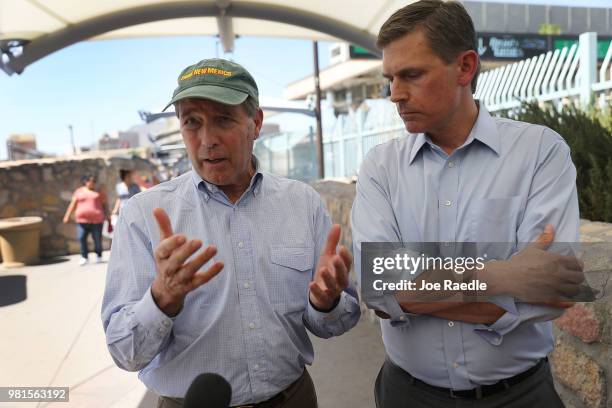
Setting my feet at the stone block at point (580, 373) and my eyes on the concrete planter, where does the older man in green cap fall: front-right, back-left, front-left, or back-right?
front-left

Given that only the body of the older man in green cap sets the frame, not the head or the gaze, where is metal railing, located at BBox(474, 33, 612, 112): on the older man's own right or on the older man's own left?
on the older man's own left

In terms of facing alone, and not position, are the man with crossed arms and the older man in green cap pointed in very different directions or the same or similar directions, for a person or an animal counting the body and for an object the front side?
same or similar directions

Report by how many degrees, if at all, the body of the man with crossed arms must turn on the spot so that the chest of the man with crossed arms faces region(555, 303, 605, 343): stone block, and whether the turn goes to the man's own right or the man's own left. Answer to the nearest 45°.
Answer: approximately 135° to the man's own left

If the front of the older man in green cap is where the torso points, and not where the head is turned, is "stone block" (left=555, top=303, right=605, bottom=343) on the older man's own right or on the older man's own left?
on the older man's own left

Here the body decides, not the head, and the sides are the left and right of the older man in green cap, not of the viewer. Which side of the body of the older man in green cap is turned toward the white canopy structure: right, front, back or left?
back

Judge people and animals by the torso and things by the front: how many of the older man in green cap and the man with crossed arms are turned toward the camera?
2

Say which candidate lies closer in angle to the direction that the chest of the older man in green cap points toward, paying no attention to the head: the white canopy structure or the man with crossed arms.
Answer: the man with crossed arms

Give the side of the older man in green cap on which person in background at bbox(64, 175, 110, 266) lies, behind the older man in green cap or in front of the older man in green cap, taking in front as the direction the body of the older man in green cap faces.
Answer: behind

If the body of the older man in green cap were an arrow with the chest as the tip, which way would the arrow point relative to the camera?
toward the camera

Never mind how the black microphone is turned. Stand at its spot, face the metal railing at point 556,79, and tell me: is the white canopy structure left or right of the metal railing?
left

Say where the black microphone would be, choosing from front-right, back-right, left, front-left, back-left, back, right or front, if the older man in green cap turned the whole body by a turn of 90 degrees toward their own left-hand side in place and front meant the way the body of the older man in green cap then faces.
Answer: right

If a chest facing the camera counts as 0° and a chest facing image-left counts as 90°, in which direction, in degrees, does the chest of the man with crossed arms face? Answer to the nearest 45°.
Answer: approximately 0°

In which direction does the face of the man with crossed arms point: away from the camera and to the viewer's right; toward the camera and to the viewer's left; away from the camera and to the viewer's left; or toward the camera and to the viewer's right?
toward the camera and to the viewer's left
